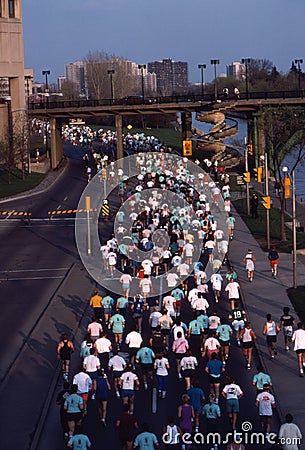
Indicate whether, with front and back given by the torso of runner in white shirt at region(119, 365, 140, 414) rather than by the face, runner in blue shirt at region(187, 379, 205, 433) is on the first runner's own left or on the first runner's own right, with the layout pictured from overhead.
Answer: on the first runner's own right

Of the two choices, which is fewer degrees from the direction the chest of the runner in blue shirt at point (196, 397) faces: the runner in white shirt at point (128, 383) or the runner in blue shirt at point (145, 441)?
the runner in white shirt

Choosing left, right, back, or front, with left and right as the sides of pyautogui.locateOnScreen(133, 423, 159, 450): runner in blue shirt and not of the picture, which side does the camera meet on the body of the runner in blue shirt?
back

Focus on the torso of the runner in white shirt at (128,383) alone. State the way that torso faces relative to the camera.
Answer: away from the camera

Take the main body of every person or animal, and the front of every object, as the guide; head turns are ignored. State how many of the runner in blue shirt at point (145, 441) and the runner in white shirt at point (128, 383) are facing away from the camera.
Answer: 2

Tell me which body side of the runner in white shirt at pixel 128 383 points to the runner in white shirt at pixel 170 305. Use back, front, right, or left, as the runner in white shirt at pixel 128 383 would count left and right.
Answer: front

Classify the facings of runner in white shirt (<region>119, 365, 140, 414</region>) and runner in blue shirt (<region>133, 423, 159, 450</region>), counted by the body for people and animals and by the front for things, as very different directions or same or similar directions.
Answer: same or similar directions

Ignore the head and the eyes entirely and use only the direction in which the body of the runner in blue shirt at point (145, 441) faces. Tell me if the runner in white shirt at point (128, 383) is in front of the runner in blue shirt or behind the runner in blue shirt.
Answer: in front

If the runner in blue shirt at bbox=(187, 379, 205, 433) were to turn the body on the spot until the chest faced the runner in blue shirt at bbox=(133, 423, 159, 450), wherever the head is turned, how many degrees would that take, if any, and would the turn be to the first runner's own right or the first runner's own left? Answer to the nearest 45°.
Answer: approximately 180°

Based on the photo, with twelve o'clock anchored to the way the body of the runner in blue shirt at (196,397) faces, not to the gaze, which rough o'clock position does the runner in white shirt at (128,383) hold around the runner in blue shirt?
The runner in white shirt is roughly at 10 o'clock from the runner in blue shirt.

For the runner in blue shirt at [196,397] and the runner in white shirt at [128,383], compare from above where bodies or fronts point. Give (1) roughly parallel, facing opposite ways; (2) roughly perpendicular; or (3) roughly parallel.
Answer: roughly parallel

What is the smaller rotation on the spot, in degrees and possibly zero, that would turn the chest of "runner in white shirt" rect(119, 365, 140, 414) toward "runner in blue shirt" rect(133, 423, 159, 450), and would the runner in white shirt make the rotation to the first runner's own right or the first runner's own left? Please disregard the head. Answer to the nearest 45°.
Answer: approximately 180°

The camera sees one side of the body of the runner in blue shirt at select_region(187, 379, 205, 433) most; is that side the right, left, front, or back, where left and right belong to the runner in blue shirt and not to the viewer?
back
